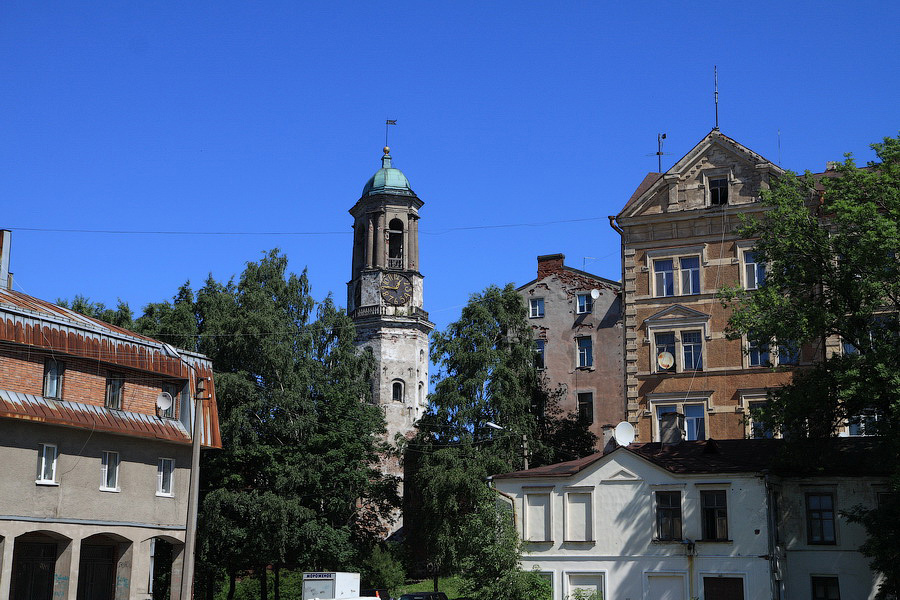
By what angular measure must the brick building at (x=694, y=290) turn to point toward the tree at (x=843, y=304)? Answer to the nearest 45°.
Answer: approximately 45° to its left

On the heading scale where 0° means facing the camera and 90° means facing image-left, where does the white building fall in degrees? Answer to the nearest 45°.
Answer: approximately 0°

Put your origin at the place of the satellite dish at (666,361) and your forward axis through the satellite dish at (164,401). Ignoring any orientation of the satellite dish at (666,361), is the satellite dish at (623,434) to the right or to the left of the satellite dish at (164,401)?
left

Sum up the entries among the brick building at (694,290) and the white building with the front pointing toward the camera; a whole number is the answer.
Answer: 2

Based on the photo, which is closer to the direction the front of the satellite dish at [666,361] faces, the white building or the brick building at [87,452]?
the white building

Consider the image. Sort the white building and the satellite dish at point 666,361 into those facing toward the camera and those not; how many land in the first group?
2
